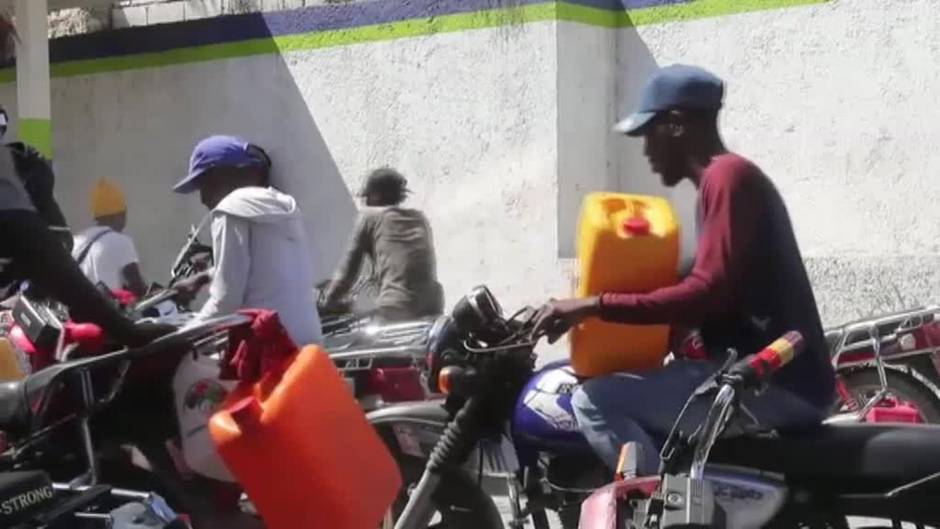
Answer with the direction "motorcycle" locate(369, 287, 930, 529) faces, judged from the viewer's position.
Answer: facing to the left of the viewer

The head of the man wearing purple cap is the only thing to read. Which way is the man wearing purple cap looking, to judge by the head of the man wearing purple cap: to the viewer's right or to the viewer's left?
to the viewer's left

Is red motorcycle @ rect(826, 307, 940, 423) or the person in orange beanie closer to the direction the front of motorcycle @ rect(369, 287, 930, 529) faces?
the person in orange beanie

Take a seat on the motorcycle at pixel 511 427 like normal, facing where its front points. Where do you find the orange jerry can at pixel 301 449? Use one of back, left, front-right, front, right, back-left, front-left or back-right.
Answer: front-left

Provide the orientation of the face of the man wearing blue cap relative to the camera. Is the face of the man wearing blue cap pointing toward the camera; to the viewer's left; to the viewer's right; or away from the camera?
to the viewer's left

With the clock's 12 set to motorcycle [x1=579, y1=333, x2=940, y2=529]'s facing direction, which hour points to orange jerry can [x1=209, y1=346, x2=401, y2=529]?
The orange jerry can is roughly at 12 o'clock from the motorcycle.

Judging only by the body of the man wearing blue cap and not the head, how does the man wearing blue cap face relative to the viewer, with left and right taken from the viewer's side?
facing to the left of the viewer

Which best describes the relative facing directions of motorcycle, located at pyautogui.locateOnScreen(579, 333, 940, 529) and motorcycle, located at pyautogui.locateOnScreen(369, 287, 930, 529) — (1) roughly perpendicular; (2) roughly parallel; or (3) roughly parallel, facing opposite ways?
roughly parallel

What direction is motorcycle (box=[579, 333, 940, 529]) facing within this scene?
to the viewer's left

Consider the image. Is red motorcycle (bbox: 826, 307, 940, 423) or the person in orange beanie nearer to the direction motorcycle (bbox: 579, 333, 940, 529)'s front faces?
the person in orange beanie

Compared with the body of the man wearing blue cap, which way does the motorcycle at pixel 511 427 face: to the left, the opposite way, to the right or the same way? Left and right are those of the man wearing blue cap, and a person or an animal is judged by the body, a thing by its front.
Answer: the same way
